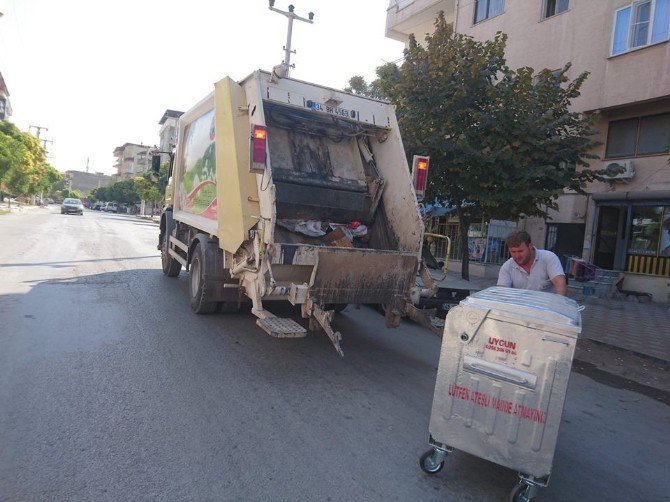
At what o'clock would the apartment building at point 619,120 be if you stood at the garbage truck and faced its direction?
The apartment building is roughly at 3 o'clock from the garbage truck.

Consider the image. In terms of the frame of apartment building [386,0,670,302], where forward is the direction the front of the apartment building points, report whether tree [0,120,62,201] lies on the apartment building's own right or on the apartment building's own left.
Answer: on the apartment building's own right

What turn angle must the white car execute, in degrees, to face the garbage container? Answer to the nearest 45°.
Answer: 0° — it already faces it

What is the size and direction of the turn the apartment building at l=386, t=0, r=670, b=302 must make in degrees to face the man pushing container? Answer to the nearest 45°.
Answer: approximately 45° to its left

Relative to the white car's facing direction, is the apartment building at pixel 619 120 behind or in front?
in front

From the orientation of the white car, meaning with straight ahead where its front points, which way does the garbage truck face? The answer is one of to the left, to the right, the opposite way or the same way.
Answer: the opposite way

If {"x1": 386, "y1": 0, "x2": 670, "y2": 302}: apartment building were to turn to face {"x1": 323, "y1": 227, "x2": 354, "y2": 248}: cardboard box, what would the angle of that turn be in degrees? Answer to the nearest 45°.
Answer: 0° — it already faces it

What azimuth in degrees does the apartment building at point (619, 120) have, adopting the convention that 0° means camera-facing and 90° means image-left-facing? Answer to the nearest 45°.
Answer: approximately 45°

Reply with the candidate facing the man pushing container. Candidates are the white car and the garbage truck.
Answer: the white car

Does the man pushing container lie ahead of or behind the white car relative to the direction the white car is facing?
ahead

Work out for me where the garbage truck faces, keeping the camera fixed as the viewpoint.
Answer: facing away from the viewer and to the left of the viewer

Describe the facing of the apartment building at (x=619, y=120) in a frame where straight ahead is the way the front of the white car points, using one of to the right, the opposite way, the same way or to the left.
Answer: to the right

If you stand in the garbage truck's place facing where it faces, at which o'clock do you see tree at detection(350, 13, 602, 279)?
The tree is roughly at 3 o'clock from the garbage truck.

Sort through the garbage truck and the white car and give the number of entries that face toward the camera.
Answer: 1
